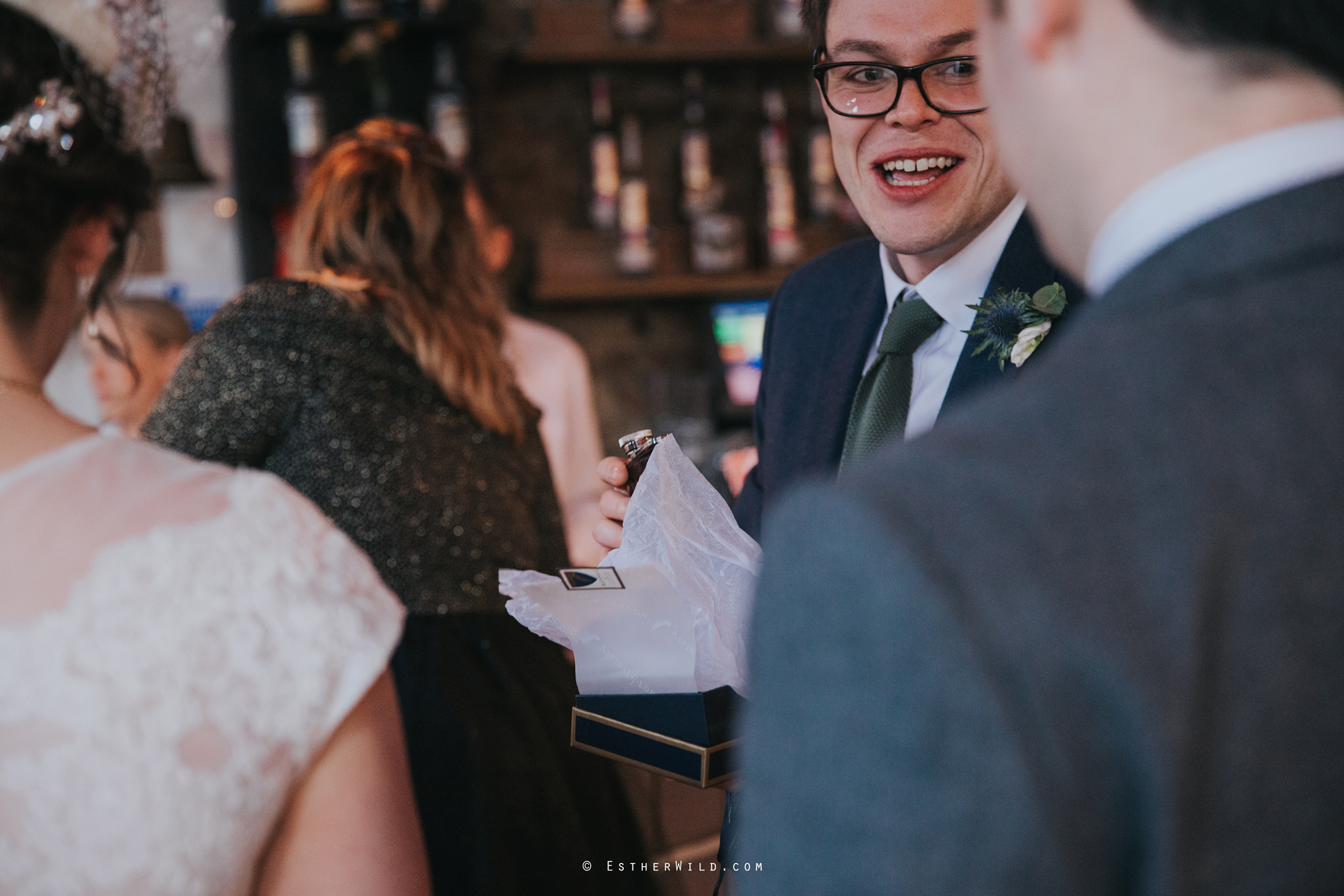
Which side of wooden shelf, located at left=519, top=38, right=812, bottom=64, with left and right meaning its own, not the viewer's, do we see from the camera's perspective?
front

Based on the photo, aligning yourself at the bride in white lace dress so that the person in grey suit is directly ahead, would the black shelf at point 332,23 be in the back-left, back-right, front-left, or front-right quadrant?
back-left

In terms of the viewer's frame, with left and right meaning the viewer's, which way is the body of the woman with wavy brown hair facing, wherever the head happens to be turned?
facing away from the viewer

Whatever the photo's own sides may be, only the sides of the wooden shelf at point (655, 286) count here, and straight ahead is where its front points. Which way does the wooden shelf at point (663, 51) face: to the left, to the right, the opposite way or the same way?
the same way

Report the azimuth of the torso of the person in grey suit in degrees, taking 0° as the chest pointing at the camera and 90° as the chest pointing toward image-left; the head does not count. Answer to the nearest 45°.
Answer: approximately 135°

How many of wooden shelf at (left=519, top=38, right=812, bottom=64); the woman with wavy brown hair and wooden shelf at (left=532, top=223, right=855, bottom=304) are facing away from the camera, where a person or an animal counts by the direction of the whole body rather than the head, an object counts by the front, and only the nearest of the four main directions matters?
1

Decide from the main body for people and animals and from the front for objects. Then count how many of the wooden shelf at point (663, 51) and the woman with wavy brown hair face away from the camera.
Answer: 1

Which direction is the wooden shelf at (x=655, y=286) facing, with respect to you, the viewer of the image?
facing the viewer

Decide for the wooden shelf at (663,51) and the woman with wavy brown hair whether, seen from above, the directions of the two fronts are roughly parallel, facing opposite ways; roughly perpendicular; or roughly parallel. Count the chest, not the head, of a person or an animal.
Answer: roughly parallel, facing opposite ways

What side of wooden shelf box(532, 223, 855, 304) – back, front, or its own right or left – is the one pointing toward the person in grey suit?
front

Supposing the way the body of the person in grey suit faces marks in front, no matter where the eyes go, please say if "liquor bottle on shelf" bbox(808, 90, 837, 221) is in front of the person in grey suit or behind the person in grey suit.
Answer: in front

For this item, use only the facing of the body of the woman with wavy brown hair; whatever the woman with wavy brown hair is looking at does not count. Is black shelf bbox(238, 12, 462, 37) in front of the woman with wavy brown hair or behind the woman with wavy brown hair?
in front

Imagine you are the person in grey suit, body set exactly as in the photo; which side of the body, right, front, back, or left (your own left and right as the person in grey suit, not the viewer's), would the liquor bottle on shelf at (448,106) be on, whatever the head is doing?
front
